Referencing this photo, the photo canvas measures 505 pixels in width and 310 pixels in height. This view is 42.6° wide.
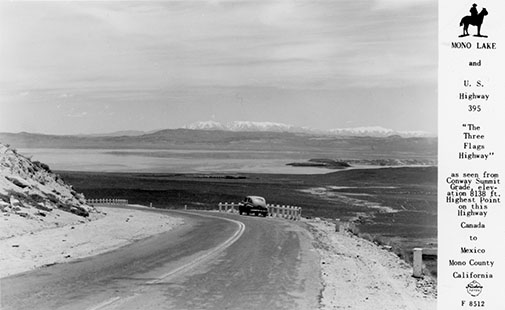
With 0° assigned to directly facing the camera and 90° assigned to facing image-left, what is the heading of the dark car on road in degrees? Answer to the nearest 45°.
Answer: approximately 135°
